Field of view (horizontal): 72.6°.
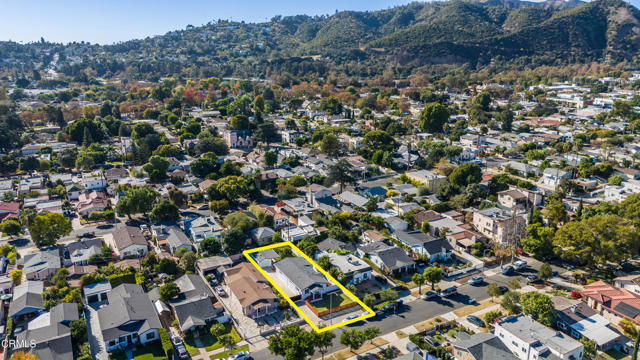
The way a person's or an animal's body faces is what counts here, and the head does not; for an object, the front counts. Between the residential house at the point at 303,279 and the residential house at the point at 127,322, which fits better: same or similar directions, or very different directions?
same or similar directions

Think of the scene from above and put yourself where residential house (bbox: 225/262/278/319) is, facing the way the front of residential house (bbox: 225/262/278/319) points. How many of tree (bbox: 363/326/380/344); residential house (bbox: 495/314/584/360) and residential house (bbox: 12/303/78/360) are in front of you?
2

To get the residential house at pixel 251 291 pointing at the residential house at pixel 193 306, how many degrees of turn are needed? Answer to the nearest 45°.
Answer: approximately 135° to its right

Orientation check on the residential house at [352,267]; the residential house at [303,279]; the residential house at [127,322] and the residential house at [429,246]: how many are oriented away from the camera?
0

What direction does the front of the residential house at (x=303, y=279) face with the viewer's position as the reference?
facing the viewer and to the right of the viewer

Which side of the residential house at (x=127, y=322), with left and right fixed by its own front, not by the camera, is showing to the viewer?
front

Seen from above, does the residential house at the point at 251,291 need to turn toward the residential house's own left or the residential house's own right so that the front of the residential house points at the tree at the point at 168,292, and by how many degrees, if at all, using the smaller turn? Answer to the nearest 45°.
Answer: approximately 135° to the residential house's own right

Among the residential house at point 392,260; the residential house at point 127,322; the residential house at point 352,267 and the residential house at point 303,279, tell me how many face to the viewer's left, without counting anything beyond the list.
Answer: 0

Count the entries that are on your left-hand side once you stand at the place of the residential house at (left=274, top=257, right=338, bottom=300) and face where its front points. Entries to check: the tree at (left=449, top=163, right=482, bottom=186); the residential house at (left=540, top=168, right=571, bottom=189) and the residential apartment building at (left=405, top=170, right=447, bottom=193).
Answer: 3
